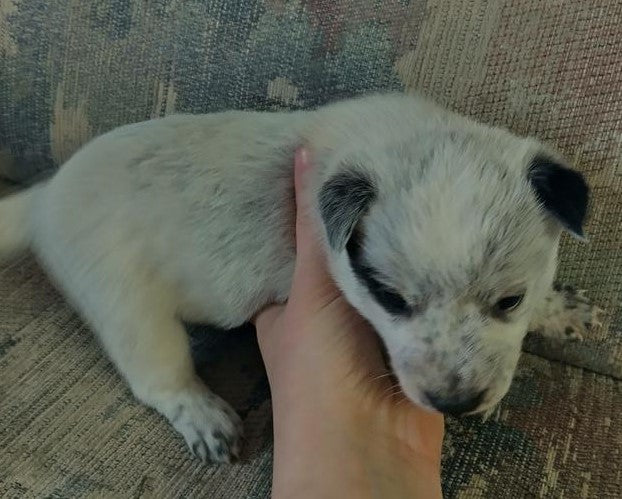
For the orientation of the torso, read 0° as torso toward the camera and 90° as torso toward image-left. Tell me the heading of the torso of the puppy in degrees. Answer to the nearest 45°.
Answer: approximately 315°

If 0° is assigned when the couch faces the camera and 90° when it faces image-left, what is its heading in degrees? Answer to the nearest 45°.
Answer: approximately 0°
